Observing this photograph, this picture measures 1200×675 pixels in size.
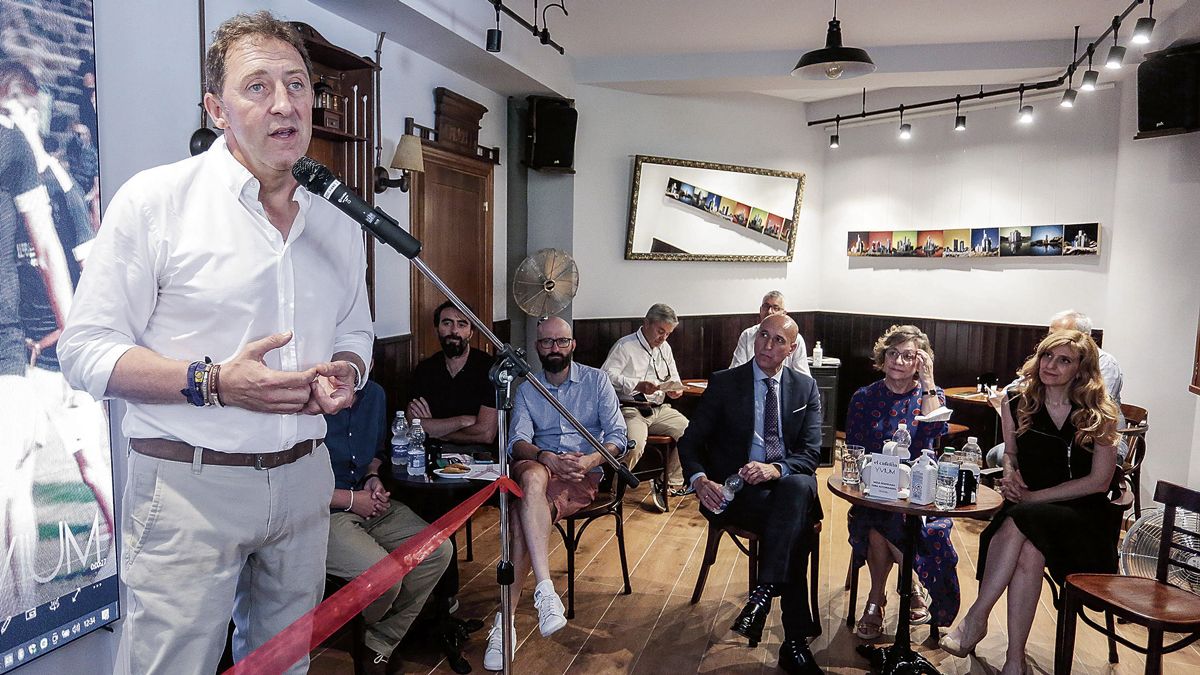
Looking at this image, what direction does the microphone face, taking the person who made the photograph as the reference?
facing to the left of the viewer

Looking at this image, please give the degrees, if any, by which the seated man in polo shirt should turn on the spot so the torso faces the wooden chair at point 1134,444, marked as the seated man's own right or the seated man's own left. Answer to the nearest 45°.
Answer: approximately 90° to the seated man's own left

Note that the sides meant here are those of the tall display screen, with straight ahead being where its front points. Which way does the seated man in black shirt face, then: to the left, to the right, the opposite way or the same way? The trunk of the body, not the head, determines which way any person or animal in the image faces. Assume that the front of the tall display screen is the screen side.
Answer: to the right

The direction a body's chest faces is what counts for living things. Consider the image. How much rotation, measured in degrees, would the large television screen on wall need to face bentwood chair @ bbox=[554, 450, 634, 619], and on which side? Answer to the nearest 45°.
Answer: approximately 45° to its left

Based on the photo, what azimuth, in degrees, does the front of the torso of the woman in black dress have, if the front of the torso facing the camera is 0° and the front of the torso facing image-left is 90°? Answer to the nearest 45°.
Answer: approximately 45°

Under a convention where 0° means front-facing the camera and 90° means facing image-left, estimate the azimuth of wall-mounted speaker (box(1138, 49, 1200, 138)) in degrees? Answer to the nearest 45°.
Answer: approximately 45°
